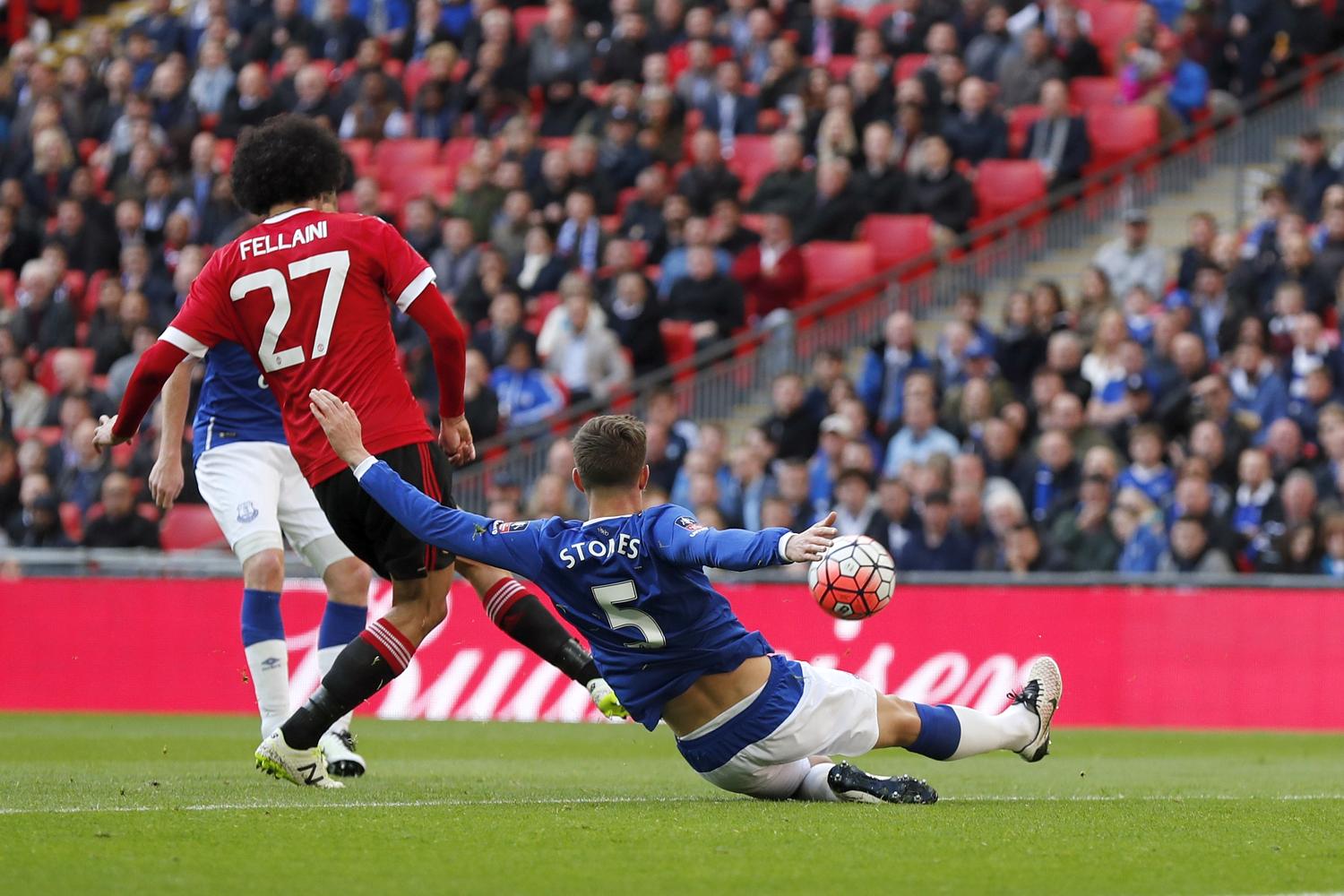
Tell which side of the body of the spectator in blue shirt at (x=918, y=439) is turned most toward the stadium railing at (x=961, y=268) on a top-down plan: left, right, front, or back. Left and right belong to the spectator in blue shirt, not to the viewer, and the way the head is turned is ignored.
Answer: back

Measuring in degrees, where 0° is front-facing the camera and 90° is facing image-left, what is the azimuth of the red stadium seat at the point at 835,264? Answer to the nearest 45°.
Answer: approximately 0°

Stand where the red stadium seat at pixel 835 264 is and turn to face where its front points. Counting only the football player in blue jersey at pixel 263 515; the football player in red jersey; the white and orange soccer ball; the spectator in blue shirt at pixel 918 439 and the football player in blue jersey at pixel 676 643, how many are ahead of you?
5

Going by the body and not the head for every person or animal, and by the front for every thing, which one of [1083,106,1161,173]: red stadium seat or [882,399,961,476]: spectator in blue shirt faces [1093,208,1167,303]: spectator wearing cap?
the red stadium seat

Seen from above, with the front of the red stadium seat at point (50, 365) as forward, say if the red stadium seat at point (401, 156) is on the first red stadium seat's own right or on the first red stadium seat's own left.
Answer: on the first red stadium seat's own left

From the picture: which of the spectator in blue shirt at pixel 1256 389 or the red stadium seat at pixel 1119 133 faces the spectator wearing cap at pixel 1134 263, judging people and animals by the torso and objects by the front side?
the red stadium seat

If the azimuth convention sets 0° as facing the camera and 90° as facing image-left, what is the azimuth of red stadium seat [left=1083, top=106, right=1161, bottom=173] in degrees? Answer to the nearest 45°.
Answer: approximately 0°

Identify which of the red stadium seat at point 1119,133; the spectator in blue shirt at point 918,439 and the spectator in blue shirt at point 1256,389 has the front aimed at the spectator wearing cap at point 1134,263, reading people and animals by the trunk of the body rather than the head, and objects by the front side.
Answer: the red stadium seat

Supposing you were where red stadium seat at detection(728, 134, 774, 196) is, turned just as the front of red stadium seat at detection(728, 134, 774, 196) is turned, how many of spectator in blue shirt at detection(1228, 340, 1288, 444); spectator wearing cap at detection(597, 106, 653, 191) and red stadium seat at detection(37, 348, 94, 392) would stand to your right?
2
